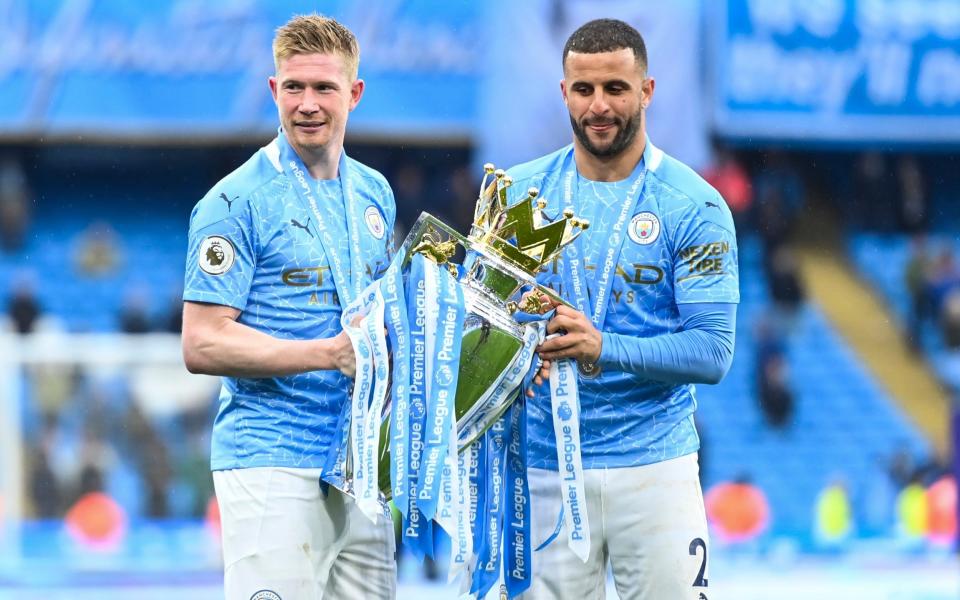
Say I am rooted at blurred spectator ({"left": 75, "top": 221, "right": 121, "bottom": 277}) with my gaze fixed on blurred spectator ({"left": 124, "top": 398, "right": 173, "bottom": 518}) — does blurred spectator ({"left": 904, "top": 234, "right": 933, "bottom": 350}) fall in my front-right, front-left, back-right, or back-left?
front-left

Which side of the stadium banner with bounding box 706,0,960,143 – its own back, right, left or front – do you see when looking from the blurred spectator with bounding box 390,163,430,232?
right

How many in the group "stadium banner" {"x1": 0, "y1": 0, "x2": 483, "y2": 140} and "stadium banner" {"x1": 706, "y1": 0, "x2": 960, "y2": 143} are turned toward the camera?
2

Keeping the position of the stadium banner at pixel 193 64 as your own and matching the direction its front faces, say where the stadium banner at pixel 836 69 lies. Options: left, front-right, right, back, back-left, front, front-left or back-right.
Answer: left

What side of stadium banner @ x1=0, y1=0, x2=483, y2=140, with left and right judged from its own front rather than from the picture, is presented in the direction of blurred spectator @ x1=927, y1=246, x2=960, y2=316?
left

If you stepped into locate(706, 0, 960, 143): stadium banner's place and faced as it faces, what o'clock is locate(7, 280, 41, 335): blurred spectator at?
The blurred spectator is roughly at 2 o'clock from the stadium banner.

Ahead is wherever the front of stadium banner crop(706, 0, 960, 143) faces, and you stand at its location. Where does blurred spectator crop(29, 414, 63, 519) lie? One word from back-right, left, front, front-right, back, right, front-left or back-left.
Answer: front-right

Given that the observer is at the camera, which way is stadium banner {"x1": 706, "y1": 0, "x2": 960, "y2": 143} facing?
facing the viewer

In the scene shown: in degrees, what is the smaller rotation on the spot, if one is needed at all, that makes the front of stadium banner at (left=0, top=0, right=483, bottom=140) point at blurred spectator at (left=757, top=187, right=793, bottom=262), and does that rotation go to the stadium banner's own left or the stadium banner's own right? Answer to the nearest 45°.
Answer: approximately 90° to the stadium banner's own left

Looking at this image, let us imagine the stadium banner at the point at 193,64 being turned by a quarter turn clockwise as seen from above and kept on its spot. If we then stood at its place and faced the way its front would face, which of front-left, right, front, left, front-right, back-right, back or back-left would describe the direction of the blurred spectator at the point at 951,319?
back

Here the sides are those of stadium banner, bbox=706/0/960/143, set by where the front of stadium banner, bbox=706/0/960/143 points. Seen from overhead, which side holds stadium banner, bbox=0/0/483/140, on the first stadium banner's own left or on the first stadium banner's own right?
on the first stadium banner's own right

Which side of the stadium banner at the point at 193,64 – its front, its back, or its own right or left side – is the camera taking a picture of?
front
